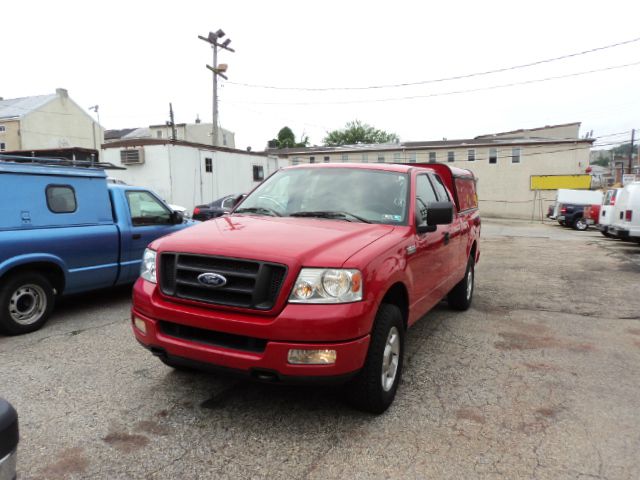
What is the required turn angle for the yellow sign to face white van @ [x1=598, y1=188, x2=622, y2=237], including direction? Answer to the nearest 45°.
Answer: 0° — it already faces it

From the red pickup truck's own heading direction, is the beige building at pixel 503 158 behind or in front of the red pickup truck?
behind

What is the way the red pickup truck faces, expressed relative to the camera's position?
facing the viewer and to the left of the viewer

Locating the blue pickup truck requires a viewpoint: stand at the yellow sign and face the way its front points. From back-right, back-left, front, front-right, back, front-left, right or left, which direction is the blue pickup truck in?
front

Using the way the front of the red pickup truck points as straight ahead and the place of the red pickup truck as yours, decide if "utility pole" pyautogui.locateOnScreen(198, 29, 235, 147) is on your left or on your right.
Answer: on your right

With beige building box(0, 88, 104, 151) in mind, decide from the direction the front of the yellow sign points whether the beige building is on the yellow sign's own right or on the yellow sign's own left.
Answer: on the yellow sign's own right

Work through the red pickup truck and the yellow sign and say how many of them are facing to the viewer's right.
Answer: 0

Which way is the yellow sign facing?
toward the camera

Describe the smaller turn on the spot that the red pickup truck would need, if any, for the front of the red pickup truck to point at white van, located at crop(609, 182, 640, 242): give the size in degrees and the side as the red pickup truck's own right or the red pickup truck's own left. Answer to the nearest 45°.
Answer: approximately 180°
